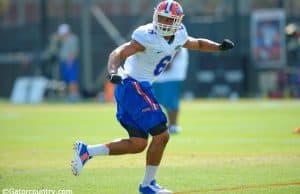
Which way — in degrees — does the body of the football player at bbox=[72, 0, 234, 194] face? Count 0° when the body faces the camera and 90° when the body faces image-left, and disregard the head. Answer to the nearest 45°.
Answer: approximately 315°

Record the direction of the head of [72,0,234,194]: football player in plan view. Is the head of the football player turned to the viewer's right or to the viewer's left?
to the viewer's right
